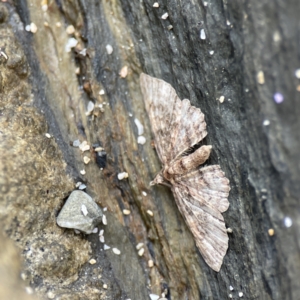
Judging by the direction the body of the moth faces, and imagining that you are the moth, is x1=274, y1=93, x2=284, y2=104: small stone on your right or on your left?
on your right
